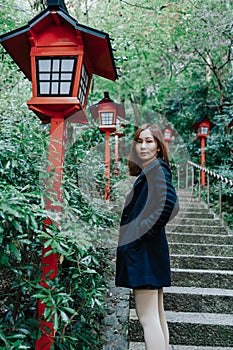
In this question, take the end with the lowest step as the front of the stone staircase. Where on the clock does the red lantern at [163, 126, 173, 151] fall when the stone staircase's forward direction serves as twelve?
The red lantern is roughly at 6 o'clock from the stone staircase.

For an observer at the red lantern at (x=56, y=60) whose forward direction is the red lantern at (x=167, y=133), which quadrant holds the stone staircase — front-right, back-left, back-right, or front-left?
front-right

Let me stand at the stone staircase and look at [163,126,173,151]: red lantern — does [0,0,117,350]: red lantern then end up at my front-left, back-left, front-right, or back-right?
back-left

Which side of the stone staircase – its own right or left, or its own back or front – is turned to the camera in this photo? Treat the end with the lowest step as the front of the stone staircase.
front
